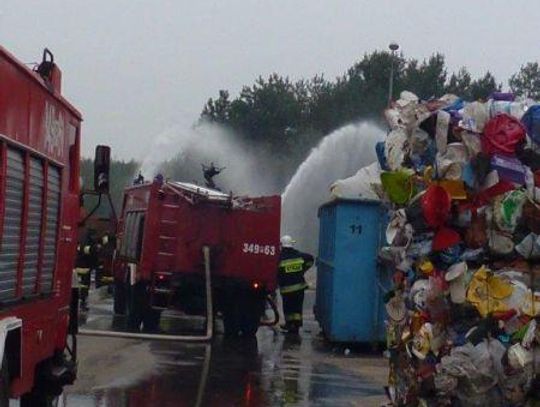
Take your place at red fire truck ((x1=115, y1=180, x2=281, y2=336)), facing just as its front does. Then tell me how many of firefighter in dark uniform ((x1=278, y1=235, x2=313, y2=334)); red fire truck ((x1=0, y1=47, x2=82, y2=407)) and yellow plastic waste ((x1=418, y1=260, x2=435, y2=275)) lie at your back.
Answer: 2

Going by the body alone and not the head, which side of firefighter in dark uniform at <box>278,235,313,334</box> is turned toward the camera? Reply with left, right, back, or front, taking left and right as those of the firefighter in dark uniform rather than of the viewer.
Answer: back

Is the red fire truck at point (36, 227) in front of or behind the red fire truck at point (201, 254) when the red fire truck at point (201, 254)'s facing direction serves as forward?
behind

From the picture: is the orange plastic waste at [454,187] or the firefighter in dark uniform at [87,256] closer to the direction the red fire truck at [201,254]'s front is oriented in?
the firefighter in dark uniform

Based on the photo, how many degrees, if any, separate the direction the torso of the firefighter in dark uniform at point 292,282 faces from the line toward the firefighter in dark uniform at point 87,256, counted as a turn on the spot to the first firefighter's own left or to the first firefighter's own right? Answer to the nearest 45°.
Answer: approximately 90° to the first firefighter's own left

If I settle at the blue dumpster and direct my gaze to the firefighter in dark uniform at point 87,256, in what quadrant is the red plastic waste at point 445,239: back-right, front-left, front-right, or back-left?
back-left

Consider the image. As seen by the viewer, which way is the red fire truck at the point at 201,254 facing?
away from the camera

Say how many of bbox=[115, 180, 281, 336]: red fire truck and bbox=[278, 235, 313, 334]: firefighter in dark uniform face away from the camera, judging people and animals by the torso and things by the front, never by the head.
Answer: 2
